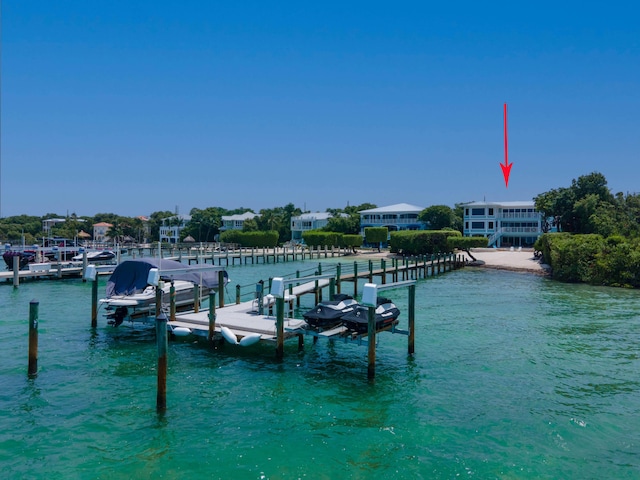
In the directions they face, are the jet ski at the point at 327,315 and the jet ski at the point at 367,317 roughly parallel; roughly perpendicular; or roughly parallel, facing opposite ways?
roughly parallel

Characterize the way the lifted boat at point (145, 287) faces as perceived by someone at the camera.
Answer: facing away from the viewer and to the right of the viewer

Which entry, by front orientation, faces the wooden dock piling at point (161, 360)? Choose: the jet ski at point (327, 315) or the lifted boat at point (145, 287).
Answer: the jet ski

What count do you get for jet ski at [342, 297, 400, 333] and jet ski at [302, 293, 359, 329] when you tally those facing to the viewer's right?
0

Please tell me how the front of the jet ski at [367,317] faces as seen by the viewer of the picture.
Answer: facing the viewer and to the left of the viewer

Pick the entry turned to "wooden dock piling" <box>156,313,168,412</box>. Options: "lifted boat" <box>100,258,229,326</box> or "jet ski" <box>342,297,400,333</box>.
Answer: the jet ski

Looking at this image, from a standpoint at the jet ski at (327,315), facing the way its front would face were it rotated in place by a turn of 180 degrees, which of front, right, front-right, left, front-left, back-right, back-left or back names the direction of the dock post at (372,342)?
right

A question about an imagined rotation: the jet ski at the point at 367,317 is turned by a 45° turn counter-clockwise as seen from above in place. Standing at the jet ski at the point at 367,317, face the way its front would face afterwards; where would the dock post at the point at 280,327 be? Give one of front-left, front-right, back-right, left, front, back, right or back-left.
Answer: right

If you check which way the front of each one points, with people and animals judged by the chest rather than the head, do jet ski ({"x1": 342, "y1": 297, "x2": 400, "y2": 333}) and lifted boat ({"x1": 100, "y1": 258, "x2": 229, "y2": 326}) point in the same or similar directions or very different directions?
very different directions

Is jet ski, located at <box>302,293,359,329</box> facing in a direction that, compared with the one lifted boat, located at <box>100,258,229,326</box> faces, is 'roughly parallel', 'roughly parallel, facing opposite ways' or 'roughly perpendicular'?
roughly parallel, facing opposite ways

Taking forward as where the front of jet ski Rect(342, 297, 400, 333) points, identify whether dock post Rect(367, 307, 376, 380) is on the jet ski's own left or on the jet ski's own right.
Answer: on the jet ski's own left

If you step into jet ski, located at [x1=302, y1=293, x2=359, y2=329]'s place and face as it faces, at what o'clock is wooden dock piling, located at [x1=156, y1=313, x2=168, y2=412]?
The wooden dock piling is roughly at 12 o'clock from the jet ski.
